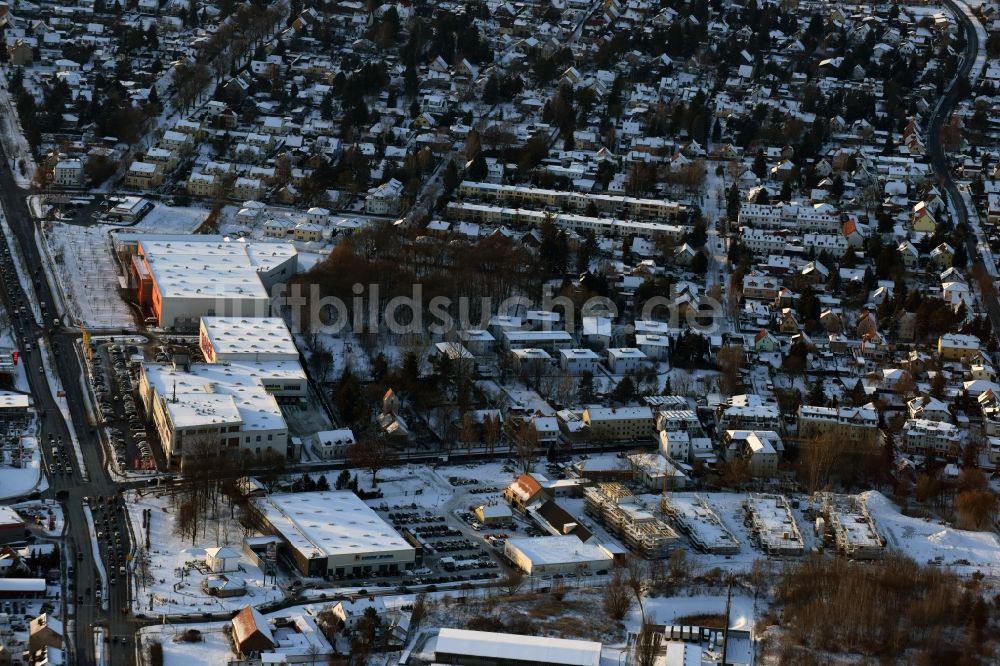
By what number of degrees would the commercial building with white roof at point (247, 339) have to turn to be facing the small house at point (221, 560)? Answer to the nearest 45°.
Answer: approximately 90° to its left

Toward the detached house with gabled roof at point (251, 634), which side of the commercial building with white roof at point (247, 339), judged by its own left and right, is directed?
left

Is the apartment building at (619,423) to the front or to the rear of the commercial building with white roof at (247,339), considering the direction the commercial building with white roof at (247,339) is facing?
to the rear

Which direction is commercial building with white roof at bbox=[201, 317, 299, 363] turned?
to the viewer's left

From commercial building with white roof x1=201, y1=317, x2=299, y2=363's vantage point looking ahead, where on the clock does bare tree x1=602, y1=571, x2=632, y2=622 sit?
The bare tree is roughly at 8 o'clock from the commercial building with white roof.

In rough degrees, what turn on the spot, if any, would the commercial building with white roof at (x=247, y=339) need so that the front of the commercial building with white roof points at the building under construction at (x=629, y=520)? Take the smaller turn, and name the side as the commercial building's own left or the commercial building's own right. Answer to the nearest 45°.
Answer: approximately 135° to the commercial building's own left

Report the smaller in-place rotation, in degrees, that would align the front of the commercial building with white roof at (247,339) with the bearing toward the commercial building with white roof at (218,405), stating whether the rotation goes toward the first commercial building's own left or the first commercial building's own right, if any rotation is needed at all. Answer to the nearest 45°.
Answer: approximately 90° to the first commercial building's own left

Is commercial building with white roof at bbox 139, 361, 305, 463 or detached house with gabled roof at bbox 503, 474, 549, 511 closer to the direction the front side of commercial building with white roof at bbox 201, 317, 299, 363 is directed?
the commercial building with white roof

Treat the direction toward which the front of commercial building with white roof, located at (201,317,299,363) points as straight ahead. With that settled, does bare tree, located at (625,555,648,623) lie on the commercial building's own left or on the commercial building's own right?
on the commercial building's own left

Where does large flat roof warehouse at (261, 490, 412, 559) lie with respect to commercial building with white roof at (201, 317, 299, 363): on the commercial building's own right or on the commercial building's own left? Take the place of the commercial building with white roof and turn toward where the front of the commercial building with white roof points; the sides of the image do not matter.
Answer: on the commercial building's own left

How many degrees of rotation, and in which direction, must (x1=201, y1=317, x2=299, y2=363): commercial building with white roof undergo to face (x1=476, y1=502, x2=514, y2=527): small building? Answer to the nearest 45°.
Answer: approximately 135° to its left

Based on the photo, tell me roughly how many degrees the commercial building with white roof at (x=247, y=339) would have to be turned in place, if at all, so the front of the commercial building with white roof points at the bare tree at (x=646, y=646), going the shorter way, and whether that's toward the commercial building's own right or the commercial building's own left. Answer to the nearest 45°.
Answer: approximately 135° to the commercial building's own left
